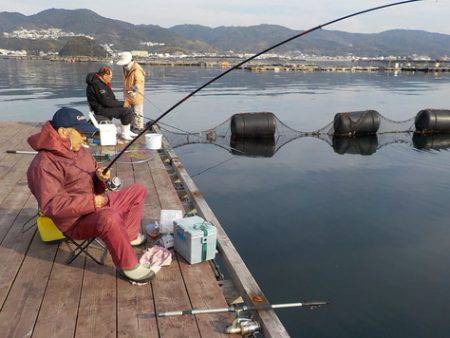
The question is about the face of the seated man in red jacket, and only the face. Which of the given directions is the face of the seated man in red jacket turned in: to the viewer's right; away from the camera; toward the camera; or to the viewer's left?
to the viewer's right

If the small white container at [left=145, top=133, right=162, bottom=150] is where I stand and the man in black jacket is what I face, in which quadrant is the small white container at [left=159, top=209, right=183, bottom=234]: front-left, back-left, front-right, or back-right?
back-left

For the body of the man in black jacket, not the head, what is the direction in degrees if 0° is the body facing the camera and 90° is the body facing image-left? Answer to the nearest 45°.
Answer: approximately 270°

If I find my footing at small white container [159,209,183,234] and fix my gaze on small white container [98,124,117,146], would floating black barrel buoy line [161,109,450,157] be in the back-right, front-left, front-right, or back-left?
front-right

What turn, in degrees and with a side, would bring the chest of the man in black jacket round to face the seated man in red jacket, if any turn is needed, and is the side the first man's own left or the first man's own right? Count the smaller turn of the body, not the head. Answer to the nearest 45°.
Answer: approximately 90° to the first man's own right

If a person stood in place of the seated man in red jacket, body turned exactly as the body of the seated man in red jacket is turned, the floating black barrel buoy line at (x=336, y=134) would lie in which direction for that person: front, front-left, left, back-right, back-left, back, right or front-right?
front-left

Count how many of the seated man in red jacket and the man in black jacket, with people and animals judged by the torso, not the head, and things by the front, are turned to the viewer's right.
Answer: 2

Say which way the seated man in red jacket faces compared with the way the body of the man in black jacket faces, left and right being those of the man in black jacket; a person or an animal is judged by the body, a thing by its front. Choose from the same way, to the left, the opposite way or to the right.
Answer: the same way

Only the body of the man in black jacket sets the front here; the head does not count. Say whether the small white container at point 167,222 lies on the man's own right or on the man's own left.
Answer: on the man's own right

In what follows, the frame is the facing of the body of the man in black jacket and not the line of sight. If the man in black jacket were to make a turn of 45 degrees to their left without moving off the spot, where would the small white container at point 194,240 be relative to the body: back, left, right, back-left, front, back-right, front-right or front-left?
back-right

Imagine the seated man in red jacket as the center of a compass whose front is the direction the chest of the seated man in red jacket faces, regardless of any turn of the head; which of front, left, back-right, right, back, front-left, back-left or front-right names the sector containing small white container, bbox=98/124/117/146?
left

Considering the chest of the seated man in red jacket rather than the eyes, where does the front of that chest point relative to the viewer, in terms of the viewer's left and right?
facing to the right of the viewer

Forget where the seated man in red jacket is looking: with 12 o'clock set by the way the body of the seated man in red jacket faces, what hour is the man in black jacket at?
The man in black jacket is roughly at 9 o'clock from the seated man in red jacket.

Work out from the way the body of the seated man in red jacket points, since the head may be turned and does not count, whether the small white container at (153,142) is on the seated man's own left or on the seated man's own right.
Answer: on the seated man's own left

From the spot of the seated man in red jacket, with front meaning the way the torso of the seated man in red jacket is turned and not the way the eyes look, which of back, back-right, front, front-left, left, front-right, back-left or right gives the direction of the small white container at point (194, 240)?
front
